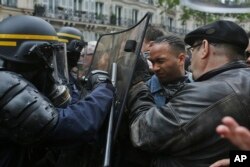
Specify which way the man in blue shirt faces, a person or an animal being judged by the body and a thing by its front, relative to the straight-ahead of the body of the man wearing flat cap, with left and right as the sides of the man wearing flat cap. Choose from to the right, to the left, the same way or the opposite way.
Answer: to the left

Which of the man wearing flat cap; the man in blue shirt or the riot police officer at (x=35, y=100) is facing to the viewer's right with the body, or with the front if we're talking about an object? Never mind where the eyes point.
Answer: the riot police officer

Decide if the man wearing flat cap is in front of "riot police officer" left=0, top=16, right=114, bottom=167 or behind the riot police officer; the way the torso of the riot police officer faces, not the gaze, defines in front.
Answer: in front

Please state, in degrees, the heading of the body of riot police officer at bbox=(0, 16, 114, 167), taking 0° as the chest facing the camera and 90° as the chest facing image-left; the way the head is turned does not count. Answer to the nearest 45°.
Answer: approximately 270°

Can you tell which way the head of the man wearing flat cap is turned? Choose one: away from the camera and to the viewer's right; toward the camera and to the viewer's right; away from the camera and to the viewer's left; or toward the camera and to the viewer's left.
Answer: away from the camera and to the viewer's left

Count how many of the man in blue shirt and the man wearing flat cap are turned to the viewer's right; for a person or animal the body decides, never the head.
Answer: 0

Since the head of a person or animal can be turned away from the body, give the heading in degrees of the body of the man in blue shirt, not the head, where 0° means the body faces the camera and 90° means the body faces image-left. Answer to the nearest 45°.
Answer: approximately 45°

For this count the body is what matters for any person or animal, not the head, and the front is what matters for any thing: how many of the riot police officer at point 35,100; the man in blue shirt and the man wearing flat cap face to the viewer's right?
1

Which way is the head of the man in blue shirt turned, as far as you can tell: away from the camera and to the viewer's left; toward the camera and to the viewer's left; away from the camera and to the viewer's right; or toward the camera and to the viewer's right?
toward the camera and to the viewer's left

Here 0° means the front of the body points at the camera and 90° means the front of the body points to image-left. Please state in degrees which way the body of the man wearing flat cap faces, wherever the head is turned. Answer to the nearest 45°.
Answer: approximately 135°

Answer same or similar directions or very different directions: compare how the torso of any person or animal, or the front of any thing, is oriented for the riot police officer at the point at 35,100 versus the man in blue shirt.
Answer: very different directions

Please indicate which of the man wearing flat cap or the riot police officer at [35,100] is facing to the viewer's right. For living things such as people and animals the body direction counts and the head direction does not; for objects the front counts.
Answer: the riot police officer

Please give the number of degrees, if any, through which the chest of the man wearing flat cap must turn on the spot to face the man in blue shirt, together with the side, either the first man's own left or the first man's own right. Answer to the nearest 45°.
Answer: approximately 45° to the first man's own right
